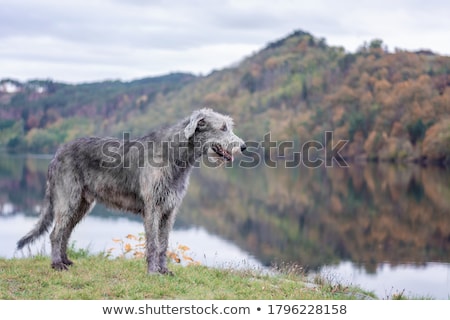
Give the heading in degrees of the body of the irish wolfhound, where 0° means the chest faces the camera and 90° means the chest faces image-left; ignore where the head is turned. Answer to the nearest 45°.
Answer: approximately 270°
